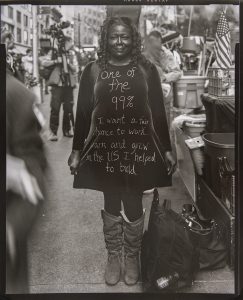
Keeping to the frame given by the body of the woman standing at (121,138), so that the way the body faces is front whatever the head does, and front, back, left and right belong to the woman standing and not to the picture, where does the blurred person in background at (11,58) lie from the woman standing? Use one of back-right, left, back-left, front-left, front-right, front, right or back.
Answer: right

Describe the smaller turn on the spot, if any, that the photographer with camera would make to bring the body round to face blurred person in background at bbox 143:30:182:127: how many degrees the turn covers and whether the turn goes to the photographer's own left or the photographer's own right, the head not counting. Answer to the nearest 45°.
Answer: approximately 90° to the photographer's own left
